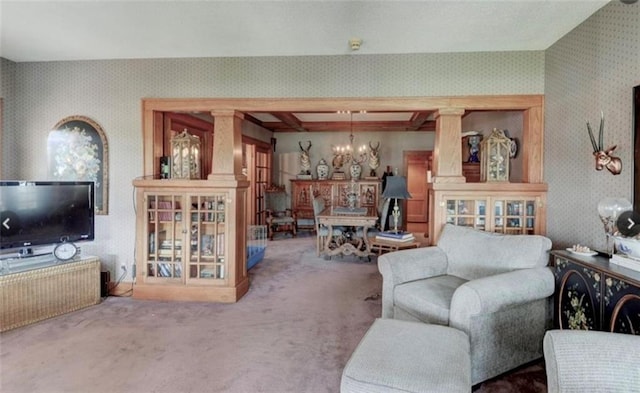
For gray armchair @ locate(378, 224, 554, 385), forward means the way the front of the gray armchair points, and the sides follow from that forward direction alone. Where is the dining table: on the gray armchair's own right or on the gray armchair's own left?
on the gray armchair's own right

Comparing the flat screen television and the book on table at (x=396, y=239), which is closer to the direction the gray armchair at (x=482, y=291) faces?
the flat screen television

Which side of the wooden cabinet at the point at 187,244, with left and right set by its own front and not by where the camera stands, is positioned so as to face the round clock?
right

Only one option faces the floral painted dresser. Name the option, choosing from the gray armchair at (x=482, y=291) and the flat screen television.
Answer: the flat screen television

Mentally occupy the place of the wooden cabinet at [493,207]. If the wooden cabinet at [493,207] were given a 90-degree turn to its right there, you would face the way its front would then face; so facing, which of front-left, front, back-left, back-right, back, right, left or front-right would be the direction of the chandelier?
front-right

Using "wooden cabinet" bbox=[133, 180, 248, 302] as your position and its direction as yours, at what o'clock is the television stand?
The television stand is roughly at 3 o'clock from the wooden cabinet.

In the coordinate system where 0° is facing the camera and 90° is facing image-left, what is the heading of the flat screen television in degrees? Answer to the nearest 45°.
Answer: approximately 315°
